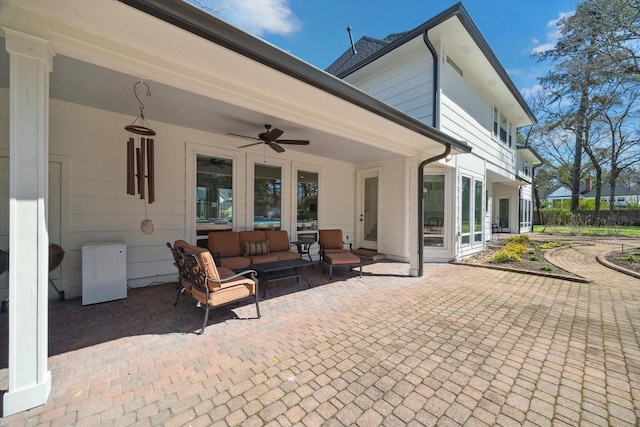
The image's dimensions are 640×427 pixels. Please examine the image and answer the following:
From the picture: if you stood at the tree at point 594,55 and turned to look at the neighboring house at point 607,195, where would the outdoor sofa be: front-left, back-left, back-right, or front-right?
back-left

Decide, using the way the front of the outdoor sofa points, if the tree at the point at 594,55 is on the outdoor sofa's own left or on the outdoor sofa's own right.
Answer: on the outdoor sofa's own left

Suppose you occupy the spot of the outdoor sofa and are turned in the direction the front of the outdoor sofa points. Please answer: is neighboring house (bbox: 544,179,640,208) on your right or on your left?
on your left

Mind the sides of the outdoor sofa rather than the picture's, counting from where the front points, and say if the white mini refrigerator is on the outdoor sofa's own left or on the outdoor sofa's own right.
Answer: on the outdoor sofa's own right

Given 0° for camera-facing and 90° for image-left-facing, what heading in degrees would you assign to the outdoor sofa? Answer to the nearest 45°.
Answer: approximately 315°

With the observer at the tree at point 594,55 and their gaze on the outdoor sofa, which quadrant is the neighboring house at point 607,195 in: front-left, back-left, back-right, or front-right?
back-right
